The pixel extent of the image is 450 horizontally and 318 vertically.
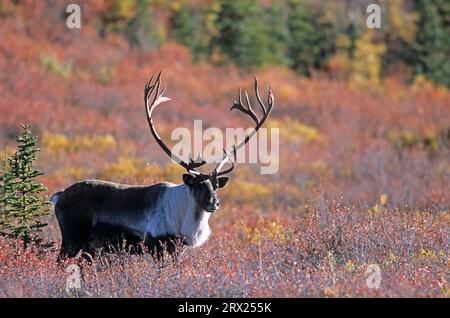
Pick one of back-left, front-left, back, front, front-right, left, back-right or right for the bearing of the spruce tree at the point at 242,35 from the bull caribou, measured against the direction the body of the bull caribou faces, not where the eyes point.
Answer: left

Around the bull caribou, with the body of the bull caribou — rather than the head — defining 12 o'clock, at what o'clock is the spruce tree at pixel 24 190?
The spruce tree is roughly at 7 o'clock from the bull caribou.

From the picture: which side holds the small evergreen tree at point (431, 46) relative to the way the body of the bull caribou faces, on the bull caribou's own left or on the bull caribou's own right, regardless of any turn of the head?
on the bull caribou's own left

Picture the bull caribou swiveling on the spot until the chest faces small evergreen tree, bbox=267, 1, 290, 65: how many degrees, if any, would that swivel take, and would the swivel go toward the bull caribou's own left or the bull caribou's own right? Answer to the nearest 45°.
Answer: approximately 90° to the bull caribou's own left

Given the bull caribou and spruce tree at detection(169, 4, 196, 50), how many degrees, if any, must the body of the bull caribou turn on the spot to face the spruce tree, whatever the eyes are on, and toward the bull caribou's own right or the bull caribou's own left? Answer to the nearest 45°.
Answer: approximately 90° to the bull caribou's own left

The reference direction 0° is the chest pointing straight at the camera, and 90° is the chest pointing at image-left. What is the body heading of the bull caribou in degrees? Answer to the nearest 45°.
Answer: approximately 270°

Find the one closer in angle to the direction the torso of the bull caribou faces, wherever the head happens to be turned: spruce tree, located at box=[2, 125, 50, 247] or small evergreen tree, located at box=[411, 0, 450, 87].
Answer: the small evergreen tree

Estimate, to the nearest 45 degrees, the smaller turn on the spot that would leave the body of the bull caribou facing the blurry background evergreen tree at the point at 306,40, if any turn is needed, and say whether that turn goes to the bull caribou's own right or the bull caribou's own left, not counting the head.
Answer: approximately 90° to the bull caribou's own left
